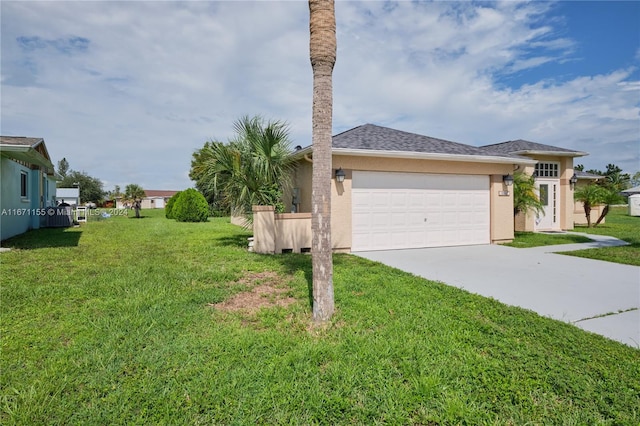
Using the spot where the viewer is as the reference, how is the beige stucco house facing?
facing the viewer and to the right of the viewer

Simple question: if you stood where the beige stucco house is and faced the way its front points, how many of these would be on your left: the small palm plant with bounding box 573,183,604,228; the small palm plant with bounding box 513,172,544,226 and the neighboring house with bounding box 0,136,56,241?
2

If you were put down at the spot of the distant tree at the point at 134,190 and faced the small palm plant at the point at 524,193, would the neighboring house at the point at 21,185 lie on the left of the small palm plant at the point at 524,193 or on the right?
right

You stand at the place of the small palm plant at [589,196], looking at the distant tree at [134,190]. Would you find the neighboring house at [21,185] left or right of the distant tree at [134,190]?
left

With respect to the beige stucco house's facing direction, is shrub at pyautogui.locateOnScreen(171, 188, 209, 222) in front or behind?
behind

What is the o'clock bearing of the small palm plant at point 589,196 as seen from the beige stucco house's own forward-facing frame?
The small palm plant is roughly at 9 o'clock from the beige stucco house.

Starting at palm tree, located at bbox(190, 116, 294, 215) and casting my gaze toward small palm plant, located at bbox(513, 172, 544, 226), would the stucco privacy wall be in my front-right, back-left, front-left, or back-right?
front-right

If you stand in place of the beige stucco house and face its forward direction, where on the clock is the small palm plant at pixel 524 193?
The small palm plant is roughly at 9 o'clock from the beige stucco house.

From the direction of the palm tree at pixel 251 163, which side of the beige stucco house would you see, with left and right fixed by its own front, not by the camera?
right

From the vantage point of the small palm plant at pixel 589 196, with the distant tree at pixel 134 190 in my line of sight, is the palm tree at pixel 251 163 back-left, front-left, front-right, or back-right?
front-left

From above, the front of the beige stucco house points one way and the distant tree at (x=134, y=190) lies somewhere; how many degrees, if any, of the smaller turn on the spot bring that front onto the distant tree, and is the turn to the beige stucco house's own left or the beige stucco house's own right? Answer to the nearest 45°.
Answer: approximately 180°

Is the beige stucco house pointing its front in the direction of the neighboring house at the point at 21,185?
no
